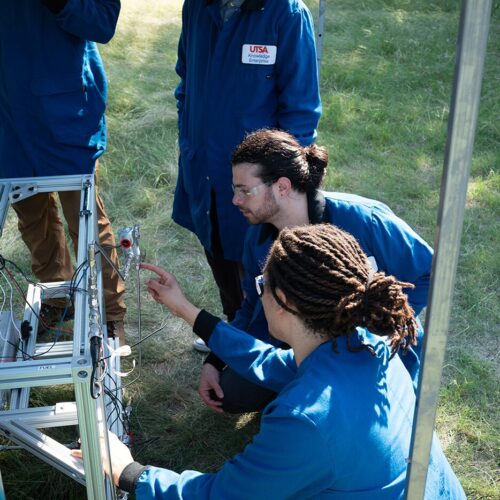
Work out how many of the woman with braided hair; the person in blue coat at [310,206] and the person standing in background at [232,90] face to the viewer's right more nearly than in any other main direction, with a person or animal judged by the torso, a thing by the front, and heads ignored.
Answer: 0

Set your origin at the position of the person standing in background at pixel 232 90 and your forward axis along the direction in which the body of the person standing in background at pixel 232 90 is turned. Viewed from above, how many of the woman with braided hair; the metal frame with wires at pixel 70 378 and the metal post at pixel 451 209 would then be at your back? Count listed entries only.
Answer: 0

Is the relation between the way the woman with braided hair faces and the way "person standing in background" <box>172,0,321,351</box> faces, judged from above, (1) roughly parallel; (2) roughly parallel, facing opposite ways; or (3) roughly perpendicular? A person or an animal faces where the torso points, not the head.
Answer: roughly perpendicular

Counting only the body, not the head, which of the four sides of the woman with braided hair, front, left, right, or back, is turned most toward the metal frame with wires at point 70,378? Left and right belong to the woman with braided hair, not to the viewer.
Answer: front

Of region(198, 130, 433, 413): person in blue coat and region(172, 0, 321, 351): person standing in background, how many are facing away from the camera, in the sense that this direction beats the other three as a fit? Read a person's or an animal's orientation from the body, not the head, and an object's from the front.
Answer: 0

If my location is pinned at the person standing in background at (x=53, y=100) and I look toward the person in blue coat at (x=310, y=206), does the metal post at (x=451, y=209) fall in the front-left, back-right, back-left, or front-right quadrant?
front-right

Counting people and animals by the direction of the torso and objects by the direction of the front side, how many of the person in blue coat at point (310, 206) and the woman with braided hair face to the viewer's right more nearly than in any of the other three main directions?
0

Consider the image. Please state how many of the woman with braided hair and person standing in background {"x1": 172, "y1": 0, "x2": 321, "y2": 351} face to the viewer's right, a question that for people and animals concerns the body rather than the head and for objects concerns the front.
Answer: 0

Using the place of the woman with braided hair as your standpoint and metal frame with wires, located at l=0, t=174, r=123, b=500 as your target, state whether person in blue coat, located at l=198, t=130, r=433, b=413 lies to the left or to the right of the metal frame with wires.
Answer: right

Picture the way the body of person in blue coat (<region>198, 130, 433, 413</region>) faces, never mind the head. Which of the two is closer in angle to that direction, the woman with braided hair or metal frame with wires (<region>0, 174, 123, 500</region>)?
the metal frame with wires

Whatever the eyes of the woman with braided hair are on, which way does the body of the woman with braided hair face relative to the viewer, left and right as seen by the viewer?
facing away from the viewer and to the left of the viewer

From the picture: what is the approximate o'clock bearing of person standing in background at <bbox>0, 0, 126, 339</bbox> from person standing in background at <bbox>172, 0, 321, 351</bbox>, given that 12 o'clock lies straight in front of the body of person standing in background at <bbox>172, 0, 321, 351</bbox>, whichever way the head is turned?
person standing in background at <bbox>0, 0, 126, 339</bbox> is roughly at 2 o'clock from person standing in background at <bbox>172, 0, 321, 351</bbox>.

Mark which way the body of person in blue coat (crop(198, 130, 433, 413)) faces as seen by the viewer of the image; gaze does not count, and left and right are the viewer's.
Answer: facing the viewer and to the left of the viewer

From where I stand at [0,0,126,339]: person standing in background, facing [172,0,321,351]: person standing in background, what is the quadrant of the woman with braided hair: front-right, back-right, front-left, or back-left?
front-right

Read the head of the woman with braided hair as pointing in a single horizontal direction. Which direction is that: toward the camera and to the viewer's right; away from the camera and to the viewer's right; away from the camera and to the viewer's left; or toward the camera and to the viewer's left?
away from the camera and to the viewer's left

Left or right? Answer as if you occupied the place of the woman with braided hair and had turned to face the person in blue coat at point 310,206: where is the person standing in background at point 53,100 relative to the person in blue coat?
left

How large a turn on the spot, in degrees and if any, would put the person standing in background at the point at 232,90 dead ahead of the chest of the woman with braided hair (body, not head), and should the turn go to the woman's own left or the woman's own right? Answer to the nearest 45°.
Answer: approximately 45° to the woman's own right
